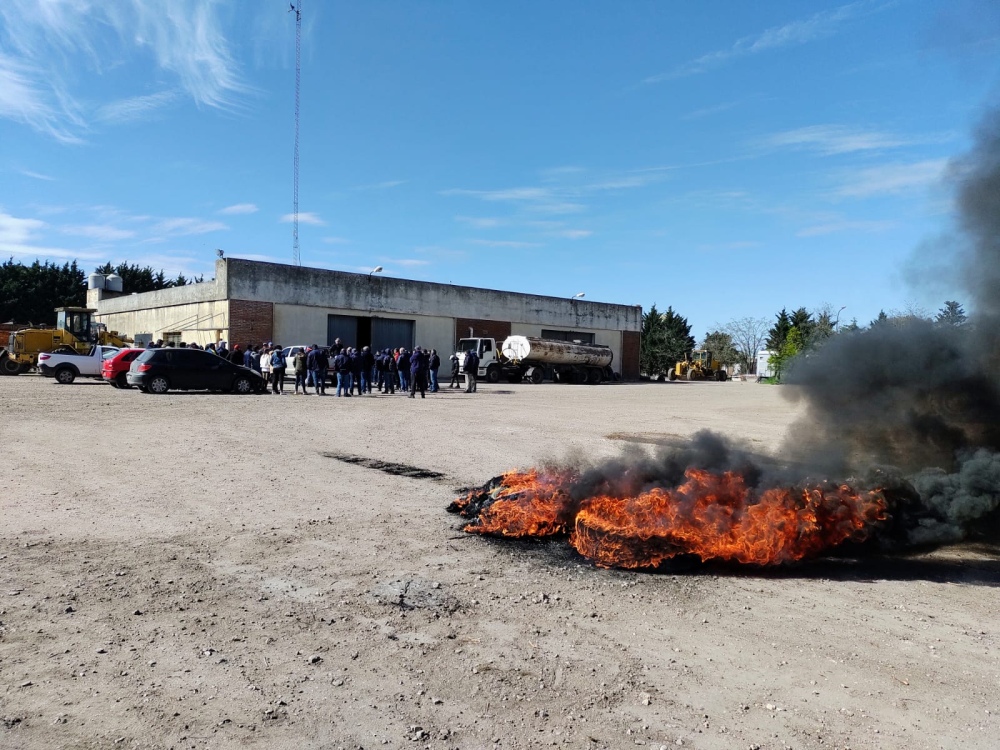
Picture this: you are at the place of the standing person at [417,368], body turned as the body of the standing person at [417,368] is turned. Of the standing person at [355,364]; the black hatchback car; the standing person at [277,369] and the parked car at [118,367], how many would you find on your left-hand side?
4

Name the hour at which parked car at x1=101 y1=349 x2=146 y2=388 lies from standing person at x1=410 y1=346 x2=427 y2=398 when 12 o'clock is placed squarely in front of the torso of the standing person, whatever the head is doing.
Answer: The parked car is roughly at 9 o'clock from the standing person.

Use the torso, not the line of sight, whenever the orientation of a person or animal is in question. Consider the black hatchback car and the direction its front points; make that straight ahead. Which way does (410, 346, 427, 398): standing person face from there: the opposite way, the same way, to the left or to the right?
to the left

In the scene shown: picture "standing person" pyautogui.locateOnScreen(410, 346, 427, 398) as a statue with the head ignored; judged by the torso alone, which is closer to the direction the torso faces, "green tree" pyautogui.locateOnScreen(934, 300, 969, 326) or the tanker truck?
the tanker truck

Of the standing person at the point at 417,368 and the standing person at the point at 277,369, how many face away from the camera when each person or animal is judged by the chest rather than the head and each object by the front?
2

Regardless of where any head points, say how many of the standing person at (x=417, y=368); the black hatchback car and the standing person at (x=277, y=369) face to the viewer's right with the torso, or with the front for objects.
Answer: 1

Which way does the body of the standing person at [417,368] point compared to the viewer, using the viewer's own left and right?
facing away from the viewer

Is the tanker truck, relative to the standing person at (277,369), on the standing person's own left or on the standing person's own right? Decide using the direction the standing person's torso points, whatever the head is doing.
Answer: on the standing person's own right

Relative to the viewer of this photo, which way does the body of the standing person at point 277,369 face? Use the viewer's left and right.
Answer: facing away from the viewer

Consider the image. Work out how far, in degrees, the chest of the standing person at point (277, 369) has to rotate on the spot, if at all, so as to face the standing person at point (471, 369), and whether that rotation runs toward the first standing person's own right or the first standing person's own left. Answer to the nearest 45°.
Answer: approximately 90° to the first standing person's own right

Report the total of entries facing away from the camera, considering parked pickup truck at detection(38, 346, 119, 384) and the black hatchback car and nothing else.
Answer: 0

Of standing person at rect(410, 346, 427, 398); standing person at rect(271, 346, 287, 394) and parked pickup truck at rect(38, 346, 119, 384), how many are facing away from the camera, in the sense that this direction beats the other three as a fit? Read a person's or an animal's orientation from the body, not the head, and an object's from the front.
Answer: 2

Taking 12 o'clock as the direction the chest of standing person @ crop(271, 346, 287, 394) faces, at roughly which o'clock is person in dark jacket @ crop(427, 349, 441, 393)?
The person in dark jacket is roughly at 3 o'clock from the standing person.

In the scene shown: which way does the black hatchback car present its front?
to the viewer's right
